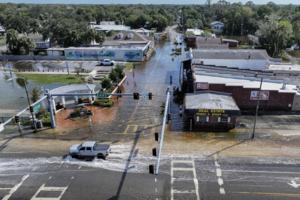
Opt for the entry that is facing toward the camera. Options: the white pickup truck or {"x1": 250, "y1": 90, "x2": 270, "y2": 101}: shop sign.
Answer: the shop sign

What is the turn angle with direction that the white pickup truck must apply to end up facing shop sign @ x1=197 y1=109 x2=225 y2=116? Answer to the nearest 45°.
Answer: approximately 180°

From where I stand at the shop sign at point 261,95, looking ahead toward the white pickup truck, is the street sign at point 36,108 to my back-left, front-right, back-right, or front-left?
front-right

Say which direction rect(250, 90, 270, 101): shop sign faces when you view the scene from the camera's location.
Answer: facing the viewer

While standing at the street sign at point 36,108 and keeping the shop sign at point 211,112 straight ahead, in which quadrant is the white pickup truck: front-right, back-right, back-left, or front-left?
front-right

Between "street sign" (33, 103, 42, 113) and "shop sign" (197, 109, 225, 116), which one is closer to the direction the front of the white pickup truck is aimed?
the street sign

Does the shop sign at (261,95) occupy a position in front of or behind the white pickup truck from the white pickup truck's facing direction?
behind

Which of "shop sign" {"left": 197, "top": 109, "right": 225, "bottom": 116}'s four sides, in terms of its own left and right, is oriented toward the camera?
front

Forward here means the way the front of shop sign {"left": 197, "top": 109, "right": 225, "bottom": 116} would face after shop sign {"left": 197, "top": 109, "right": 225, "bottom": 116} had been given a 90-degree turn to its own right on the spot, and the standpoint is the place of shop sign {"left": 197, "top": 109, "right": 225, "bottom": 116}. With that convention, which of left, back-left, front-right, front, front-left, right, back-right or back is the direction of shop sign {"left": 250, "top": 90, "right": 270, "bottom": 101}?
back-right

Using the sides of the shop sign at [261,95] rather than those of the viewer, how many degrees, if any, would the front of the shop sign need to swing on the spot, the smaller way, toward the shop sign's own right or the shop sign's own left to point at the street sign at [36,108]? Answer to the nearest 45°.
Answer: approximately 45° to the shop sign's own right

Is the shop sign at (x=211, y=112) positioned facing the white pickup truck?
no

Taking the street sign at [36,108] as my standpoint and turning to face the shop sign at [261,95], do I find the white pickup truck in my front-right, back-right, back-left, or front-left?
front-right

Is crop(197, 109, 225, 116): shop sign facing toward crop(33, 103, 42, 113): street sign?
no

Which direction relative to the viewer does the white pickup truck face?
to the viewer's left

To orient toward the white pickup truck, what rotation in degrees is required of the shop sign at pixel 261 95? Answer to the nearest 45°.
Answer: approximately 45° to its right
